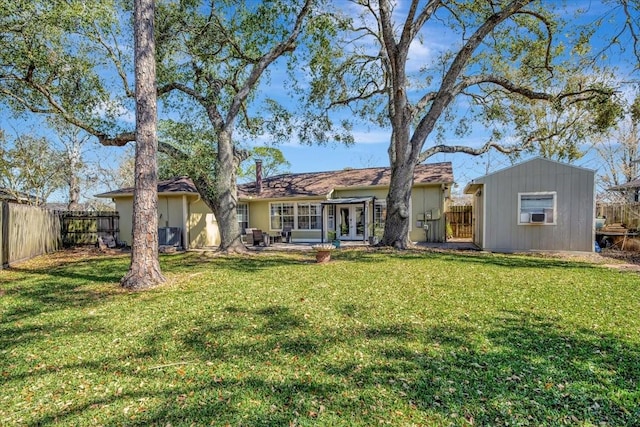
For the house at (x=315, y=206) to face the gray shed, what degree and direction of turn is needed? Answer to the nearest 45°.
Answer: approximately 135° to its right

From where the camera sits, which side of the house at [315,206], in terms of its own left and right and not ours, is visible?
back
